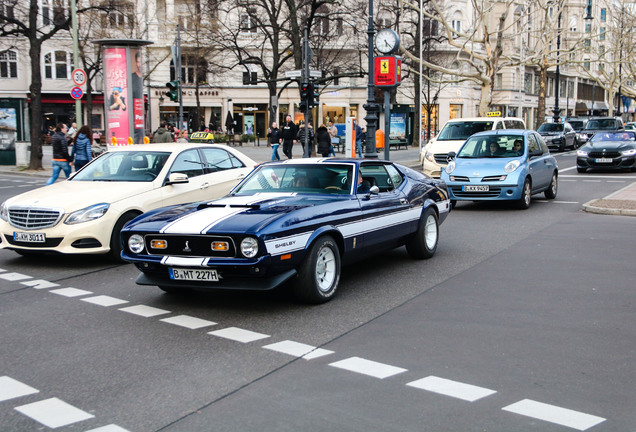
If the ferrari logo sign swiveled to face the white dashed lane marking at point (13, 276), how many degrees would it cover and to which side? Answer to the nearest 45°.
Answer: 0° — it already faces it

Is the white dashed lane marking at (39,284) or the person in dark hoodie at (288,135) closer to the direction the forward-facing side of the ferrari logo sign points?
the white dashed lane marking

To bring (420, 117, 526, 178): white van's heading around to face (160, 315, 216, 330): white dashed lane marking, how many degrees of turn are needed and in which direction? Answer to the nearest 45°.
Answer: approximately 45° to its left

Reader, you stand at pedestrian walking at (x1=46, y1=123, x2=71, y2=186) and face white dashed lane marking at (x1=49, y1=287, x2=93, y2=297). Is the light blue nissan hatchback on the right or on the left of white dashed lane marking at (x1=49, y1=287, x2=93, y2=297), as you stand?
left

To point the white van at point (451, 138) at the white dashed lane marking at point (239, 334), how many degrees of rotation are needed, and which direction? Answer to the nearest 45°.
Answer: approximately 45° to its left

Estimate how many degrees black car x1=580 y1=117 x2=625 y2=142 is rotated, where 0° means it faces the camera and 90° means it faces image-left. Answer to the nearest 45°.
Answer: approximately 45°

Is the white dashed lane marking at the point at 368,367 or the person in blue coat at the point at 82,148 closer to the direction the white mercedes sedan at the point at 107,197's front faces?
the white dashed lane marking

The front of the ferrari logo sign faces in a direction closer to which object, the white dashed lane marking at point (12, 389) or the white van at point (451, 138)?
the white dashed lane marking

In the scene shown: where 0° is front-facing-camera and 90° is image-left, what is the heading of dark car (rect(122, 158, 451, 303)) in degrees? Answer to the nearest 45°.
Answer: approximately 45°
